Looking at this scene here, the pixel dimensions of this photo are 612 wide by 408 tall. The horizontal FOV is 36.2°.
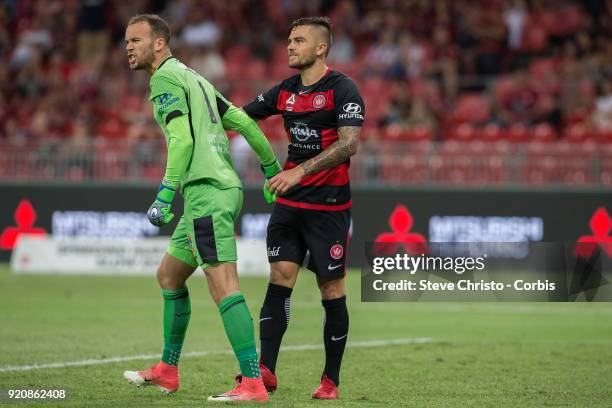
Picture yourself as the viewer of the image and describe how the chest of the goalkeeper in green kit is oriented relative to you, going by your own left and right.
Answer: facing away from the viewer and to the left of the viewer

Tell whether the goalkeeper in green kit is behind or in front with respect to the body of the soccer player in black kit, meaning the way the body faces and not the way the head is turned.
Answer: in front

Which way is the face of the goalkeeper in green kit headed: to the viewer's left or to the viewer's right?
to the viewer's left

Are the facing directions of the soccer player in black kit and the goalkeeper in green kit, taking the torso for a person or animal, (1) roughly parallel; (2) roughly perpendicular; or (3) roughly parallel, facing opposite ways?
roughly perpendicular

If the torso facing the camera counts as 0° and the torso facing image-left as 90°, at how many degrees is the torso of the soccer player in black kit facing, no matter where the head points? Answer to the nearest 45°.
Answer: approximately 45°

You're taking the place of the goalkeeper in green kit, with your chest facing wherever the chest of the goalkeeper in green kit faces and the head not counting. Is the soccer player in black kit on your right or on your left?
on your right

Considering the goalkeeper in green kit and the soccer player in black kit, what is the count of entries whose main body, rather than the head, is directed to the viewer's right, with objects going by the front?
0
